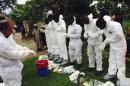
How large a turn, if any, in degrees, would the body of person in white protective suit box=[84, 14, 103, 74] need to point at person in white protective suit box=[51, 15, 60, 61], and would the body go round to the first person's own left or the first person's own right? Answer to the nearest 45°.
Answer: approximately 90° to the first person's own right

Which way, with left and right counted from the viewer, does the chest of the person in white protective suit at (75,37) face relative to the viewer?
facing the viewer and to the left of the viewer

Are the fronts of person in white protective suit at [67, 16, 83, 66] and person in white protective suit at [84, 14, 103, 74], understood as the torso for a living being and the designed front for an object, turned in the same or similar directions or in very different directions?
same or similar directions

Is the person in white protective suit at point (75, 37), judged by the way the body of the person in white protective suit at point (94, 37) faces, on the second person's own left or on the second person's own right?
on the second person's own right

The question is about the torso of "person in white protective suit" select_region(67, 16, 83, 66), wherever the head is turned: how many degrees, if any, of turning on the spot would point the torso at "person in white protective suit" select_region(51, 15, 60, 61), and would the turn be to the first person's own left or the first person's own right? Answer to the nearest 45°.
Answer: approximately 90° to the first person's own right

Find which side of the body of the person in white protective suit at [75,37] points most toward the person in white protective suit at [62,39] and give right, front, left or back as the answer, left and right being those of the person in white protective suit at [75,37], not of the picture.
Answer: right

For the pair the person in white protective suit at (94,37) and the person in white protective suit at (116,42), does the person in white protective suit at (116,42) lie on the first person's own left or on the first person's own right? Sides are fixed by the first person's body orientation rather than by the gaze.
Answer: on the first person's own left

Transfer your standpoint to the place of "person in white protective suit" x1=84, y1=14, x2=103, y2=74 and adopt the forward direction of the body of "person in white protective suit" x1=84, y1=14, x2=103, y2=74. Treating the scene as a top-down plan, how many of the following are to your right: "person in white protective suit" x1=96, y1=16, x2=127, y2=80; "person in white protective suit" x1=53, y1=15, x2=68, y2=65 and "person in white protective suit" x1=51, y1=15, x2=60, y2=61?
2

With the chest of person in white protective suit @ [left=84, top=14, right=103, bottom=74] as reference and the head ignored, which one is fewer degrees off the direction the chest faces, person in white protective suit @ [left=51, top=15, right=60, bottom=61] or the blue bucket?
the blue bucket

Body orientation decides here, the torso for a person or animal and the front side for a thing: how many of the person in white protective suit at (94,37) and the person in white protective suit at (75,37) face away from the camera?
0
